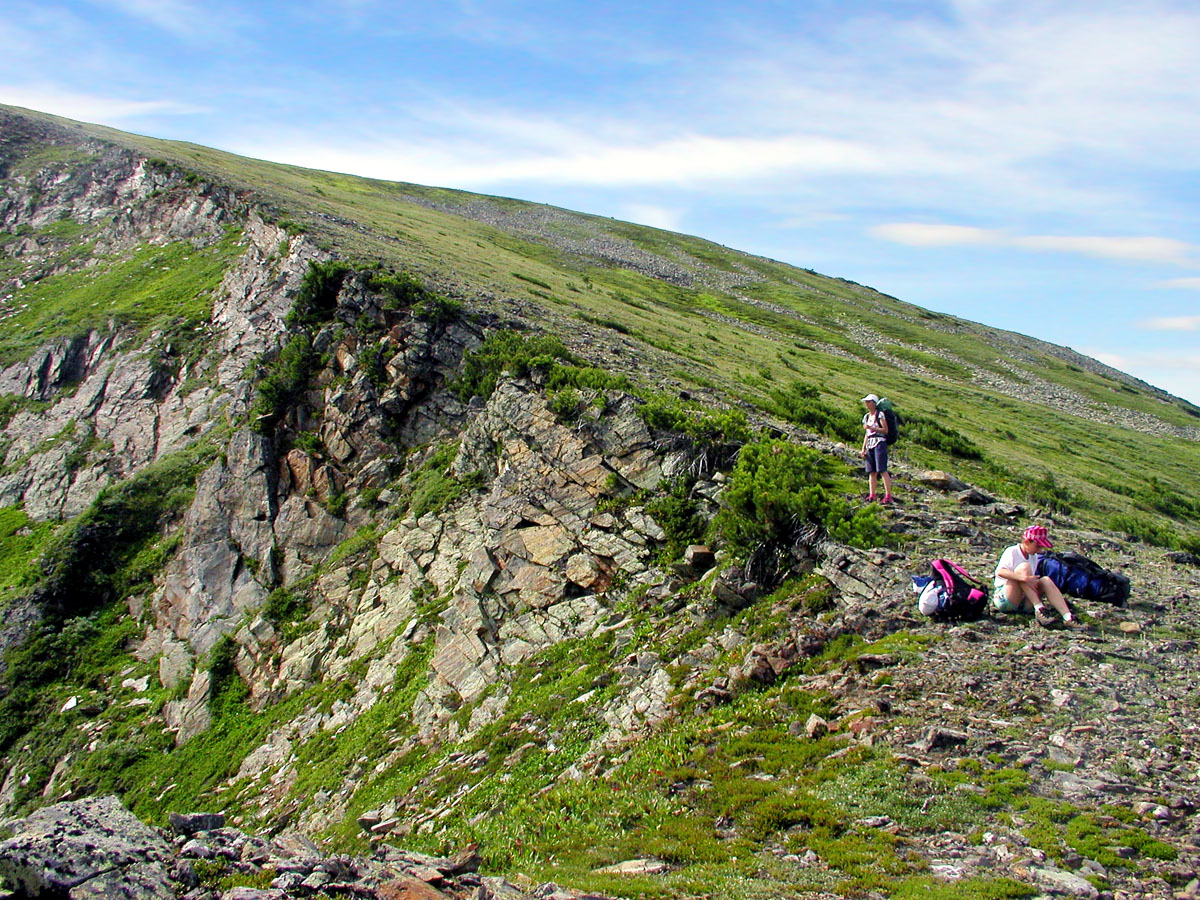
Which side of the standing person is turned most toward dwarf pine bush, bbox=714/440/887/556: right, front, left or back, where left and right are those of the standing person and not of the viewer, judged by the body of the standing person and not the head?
front

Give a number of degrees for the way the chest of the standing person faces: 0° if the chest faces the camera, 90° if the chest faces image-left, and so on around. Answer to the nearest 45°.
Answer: approximately 45°

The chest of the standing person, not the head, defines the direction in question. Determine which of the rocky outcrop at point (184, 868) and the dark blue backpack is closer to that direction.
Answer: the rocky outcrop

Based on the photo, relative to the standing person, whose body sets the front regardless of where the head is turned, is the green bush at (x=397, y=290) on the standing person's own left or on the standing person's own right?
on the standing person's own right

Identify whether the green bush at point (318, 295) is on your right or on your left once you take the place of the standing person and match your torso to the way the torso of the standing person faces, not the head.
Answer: on your right

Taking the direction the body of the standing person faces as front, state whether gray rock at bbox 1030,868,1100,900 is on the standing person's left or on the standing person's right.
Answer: on the standing person's left

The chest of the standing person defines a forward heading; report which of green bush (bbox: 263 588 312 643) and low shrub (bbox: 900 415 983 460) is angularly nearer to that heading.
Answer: the green bush
